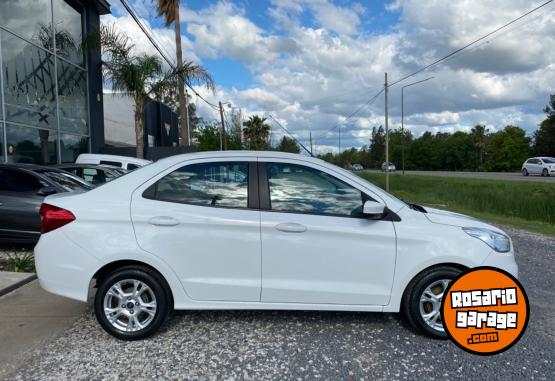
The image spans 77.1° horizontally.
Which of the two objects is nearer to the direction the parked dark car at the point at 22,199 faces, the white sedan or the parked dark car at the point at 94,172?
the white sedan

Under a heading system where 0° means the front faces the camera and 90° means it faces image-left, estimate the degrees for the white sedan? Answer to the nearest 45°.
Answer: approximately 270°

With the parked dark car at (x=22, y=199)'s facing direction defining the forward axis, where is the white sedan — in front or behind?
in front

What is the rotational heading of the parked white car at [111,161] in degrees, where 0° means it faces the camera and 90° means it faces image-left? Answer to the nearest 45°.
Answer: approximately 270°

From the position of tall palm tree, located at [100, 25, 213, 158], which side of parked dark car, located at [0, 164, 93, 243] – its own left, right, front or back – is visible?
left

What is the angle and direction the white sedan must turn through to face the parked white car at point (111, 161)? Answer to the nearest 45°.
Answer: approximately 135° to its left

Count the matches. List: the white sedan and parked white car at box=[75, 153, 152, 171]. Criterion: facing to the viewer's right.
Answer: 2

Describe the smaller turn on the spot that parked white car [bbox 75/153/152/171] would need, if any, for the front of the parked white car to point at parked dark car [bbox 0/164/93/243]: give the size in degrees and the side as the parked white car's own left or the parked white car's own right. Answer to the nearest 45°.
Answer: approximately 90° to the parked white car's own right

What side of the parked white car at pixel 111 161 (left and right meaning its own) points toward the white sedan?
right
